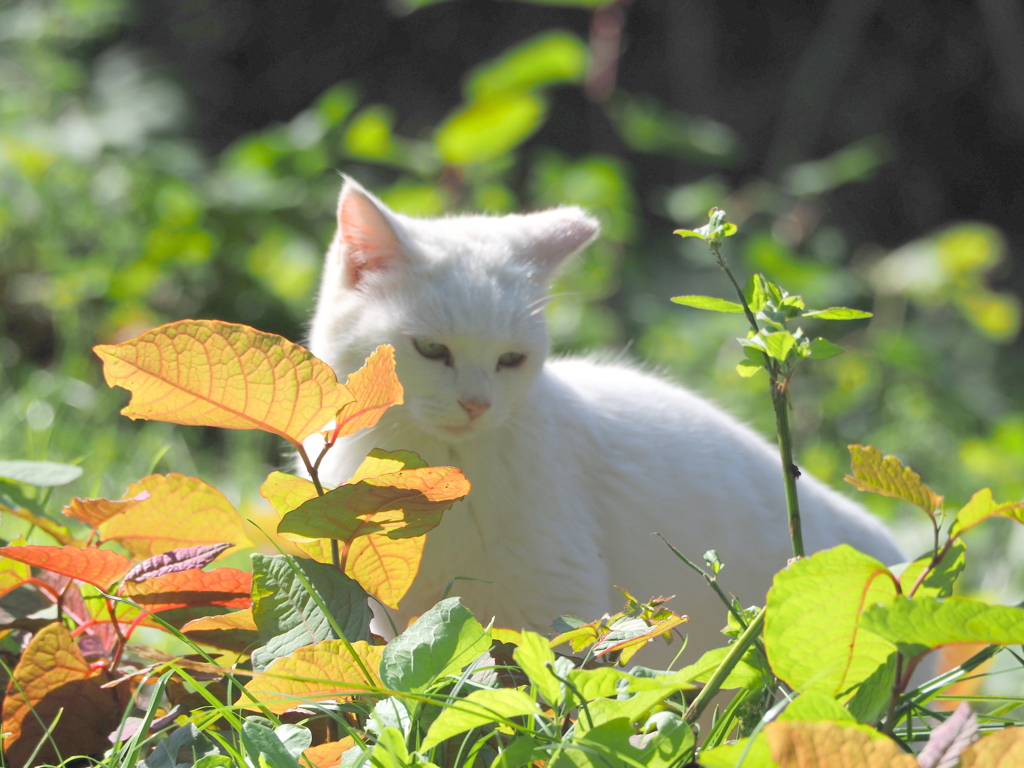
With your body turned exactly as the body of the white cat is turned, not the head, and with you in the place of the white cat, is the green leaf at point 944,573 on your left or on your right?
on your left

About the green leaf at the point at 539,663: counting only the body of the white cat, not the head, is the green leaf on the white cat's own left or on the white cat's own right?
on the white cat's own left

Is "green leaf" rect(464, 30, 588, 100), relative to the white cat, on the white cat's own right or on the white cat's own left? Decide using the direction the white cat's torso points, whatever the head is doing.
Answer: on the white cat's own right

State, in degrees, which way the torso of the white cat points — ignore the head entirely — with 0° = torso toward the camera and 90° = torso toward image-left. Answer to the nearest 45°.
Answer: approximately 45°

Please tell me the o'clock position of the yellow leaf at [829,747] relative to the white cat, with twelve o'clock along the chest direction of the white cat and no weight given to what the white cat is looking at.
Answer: The yellow leaf is roughly at 10 o'clock from the white cat.
